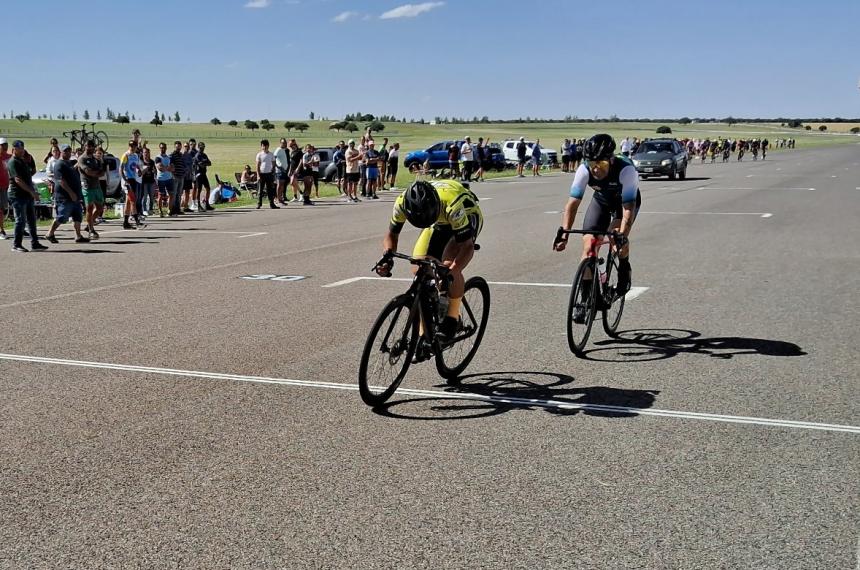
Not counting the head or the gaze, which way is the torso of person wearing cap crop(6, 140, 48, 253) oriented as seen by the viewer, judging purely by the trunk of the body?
to the viewer's right

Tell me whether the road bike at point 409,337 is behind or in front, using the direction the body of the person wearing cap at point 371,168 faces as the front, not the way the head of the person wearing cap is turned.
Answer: in front

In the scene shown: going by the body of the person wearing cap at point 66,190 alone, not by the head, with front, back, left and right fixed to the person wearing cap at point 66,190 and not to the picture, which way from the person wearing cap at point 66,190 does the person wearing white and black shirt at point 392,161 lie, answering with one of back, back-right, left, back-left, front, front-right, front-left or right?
front-left

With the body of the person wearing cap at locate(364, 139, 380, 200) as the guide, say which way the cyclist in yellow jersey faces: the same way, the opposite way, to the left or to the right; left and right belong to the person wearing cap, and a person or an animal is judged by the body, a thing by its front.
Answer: to the right

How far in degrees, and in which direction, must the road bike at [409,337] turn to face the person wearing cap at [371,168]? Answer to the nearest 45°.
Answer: approximately 135° to its right

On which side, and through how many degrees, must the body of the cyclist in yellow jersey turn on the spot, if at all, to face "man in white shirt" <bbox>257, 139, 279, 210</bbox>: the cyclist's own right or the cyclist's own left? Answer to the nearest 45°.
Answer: approximately 135° to the cyclist's own right

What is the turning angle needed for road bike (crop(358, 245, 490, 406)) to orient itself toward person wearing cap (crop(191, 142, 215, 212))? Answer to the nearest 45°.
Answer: approximately 135° to its right

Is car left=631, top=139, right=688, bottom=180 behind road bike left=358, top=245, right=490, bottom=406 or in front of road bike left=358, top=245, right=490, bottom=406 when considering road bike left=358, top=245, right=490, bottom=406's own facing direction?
behind

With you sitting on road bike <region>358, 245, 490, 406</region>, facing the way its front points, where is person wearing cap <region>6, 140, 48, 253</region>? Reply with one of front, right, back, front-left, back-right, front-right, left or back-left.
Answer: right

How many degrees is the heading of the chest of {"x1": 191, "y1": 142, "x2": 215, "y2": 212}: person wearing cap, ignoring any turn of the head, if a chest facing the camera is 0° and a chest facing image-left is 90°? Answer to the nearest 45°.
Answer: approximately 315°

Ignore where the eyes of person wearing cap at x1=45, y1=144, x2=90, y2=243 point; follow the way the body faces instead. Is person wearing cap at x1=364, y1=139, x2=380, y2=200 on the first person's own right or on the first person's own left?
on the first person's own left

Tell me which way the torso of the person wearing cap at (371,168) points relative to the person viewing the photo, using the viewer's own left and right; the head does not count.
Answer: facing the viewer and to the right of the viewer

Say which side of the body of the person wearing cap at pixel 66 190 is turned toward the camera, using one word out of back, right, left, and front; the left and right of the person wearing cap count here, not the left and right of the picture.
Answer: right

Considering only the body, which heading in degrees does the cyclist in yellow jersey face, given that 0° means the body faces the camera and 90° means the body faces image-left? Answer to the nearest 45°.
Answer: approximately 45°
